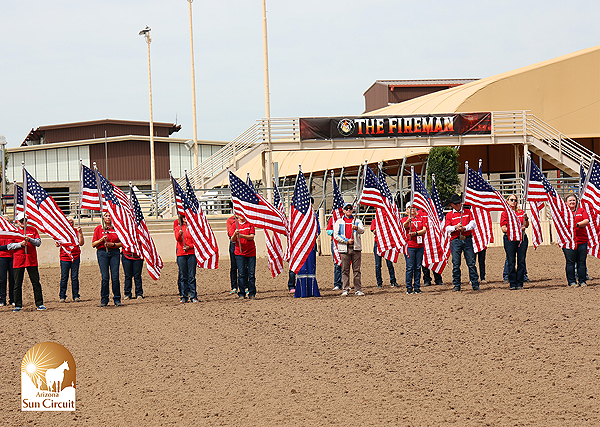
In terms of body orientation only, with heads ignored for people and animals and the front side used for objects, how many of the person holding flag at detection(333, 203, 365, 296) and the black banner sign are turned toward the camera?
2

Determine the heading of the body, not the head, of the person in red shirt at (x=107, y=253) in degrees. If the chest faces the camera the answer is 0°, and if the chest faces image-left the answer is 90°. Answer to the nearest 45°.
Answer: approximately 0°

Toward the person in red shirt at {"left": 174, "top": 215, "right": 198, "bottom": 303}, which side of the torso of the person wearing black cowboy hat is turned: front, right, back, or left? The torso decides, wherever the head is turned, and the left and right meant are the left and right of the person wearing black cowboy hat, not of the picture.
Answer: right

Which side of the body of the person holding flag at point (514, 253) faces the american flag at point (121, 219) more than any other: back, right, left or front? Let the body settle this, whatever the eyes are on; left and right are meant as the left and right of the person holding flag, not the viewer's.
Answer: right

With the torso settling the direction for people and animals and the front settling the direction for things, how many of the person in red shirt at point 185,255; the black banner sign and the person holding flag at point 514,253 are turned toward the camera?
3

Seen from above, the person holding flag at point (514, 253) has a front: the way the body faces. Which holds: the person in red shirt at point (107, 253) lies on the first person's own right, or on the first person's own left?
on the first person's own right

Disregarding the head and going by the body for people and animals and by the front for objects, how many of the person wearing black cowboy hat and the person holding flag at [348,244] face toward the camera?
2

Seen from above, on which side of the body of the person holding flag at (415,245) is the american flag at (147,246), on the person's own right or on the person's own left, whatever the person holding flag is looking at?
on the person's own right

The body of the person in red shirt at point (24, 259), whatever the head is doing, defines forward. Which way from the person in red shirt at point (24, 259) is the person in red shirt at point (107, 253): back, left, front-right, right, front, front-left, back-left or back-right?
left

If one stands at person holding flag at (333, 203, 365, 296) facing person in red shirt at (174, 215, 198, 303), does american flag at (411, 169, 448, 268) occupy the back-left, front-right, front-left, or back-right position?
back-right

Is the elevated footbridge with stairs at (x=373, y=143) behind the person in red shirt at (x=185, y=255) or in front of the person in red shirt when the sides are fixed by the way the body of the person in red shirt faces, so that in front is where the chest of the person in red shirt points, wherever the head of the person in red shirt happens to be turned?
behind

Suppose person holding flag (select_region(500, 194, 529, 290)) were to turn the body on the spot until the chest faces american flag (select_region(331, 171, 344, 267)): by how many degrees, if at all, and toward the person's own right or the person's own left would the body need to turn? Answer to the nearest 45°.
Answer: approximately 90° to the person's own right

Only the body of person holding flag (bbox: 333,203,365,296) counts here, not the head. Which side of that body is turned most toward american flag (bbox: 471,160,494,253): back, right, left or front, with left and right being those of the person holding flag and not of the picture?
left

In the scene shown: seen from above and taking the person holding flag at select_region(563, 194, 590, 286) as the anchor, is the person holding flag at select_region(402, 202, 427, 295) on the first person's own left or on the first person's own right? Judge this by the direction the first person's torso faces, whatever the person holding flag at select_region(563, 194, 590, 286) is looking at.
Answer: on the first person's own right

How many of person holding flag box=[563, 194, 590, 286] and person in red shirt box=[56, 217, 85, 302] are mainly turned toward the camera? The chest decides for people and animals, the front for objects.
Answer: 2
